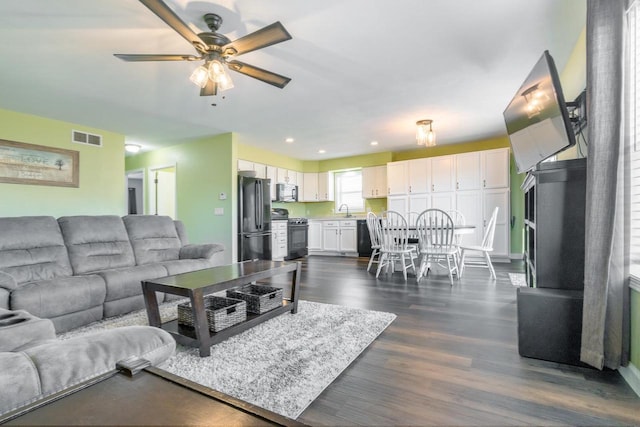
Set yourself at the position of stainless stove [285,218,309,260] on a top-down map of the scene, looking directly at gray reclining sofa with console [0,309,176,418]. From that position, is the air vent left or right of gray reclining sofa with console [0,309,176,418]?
right

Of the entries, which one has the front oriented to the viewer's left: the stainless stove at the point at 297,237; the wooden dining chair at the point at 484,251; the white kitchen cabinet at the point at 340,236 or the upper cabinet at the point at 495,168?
the wooden dining chair

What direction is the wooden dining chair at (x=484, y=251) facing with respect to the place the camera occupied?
facing to the left of the viewer

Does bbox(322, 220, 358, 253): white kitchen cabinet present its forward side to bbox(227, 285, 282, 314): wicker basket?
yes

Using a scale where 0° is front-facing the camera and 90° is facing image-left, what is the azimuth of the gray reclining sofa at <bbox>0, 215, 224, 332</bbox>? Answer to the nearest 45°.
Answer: approximately 315°

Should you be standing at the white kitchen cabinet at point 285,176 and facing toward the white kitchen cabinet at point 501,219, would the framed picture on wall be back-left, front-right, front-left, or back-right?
back-right

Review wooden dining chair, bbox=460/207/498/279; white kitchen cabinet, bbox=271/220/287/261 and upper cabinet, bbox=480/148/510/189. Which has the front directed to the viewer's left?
the wooden dining chair

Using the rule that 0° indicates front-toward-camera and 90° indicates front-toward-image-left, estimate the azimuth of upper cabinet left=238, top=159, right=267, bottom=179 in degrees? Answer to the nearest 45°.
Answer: approximately 315°
